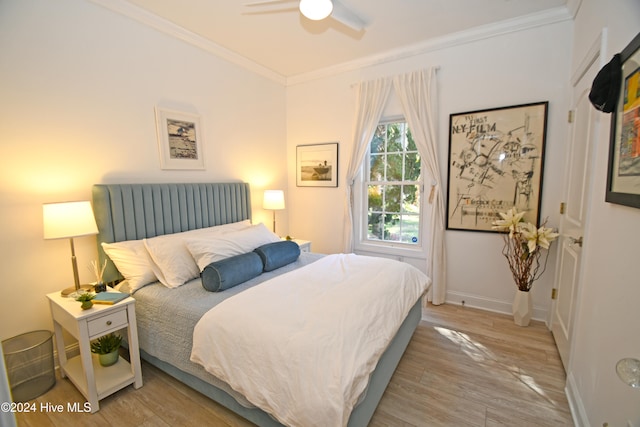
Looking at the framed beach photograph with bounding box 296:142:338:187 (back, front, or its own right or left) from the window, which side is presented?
left

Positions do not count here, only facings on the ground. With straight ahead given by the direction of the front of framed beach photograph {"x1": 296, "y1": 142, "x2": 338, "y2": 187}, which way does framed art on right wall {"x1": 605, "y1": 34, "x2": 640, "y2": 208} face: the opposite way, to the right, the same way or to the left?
to the right

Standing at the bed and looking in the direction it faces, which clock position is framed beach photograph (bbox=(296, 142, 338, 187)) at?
The framed beach photograph is roughly at 9 o'clock from the bed.

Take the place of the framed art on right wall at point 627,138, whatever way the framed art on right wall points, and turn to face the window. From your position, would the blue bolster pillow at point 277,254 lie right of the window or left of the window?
left

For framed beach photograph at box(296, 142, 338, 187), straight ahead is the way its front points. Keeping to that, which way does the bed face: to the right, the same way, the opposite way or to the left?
to the left

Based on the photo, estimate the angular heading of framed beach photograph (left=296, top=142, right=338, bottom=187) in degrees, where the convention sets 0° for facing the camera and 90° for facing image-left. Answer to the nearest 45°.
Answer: approximately 45°

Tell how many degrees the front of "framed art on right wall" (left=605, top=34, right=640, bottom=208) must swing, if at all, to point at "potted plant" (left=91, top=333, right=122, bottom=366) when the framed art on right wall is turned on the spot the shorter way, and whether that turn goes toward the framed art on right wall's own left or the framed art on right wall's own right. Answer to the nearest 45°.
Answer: approximately 45° to the framed art on right wall's own left

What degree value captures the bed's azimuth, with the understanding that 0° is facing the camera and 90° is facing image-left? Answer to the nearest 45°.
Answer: approximately 315°

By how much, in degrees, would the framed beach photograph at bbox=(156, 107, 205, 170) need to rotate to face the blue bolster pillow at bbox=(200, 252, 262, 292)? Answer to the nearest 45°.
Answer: approximately 45° to its right

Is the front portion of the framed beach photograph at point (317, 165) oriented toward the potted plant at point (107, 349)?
yes

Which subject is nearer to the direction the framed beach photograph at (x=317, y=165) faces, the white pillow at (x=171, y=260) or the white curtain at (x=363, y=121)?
the white pillow

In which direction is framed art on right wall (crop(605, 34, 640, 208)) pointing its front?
to the viewer's left

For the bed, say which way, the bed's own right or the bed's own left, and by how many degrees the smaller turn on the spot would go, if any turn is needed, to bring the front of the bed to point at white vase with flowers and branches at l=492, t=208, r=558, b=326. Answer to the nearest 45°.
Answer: approximately 45° to the bed's own left
